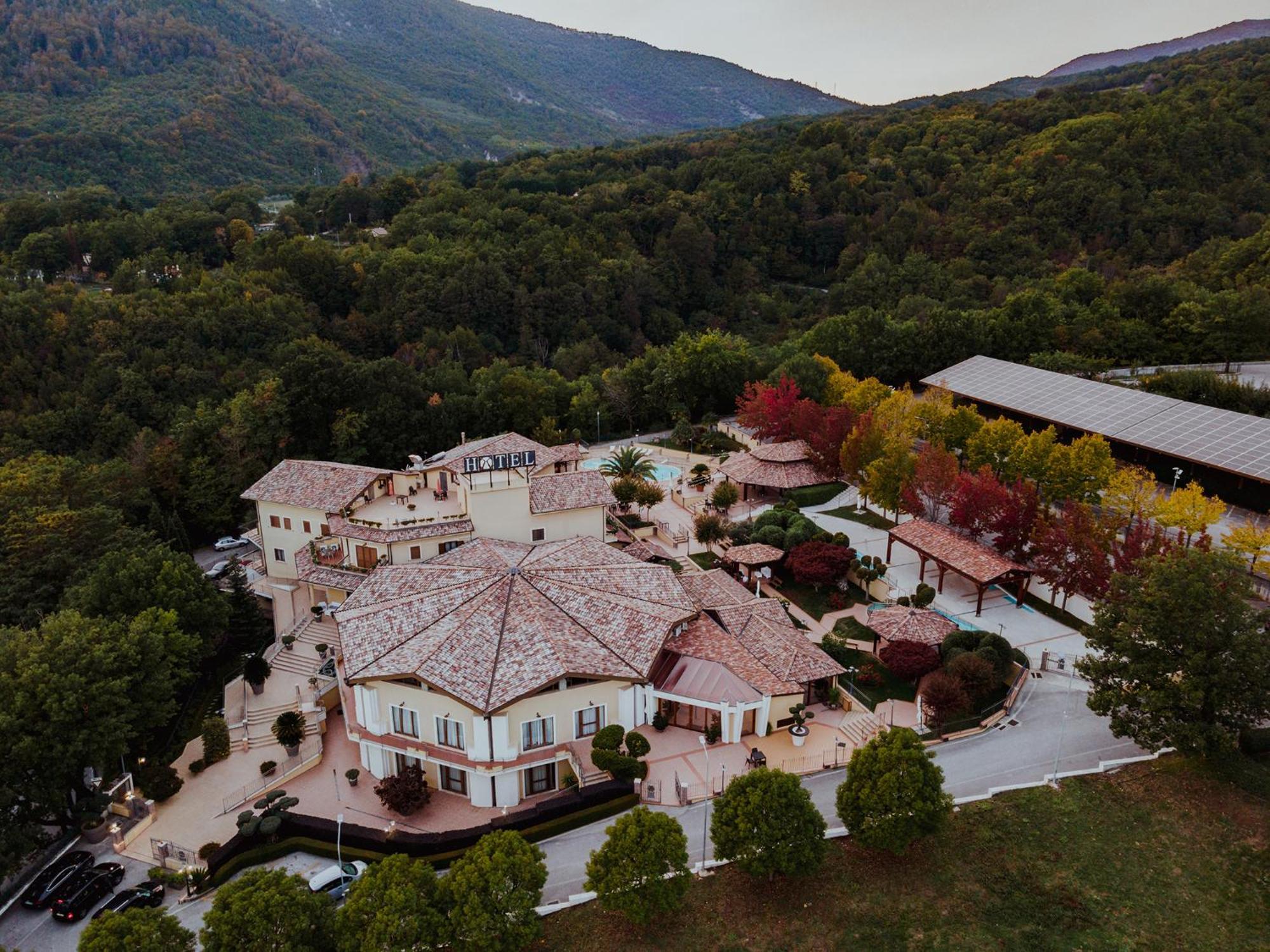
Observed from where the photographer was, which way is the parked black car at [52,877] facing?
facing away from the viewer and to the right of the viewer

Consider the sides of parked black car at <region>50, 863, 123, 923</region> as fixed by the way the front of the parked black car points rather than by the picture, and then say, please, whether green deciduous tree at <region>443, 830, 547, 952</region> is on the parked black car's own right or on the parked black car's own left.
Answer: on the parked black car's own right

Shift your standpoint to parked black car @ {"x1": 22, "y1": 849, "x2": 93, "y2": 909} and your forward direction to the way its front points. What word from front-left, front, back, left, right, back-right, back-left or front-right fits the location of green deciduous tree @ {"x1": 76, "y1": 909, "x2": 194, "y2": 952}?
back-right

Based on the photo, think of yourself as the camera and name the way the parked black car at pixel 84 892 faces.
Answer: facing away from the viewer and to the right of the viewer

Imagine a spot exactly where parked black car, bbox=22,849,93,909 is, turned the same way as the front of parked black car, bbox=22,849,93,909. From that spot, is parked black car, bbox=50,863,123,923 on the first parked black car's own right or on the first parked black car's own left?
on the first parked black car's own right

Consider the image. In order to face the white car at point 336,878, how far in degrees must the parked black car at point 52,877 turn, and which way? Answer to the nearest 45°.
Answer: approximately 90° to its right

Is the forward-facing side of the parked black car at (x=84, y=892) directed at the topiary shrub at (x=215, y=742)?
yes

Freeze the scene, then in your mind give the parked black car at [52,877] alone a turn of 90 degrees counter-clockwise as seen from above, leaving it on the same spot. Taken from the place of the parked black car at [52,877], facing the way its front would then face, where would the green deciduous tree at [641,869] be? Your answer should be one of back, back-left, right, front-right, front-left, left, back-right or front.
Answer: back

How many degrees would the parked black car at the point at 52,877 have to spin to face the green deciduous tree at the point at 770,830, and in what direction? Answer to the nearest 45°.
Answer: approximately 90° to its right

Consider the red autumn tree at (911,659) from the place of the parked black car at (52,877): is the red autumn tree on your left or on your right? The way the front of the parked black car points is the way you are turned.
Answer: on your right
